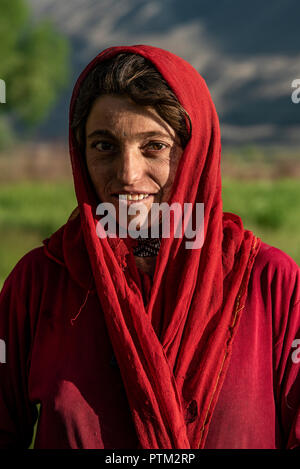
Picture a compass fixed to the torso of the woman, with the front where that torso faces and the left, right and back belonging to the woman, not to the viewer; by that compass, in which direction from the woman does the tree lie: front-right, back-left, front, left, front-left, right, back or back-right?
back

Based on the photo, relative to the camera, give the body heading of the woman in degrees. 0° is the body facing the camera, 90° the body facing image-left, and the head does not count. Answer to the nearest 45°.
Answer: approximately 0°
